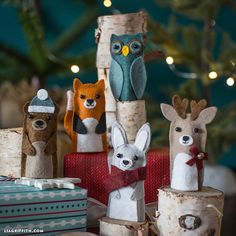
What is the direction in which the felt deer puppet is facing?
toward the camera

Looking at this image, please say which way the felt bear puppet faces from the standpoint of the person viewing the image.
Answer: facing the viewer

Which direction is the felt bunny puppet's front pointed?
toward the camera

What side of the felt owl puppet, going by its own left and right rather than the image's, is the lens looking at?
front
